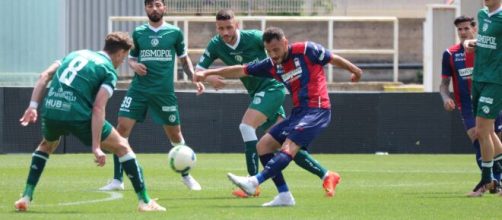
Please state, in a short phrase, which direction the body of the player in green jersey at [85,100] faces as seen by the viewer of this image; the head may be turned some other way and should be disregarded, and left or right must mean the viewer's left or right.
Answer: facing away from the viewer and to the right of the viewer

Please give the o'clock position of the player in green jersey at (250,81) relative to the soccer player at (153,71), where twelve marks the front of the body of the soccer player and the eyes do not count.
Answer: The player in green jersey is roughly at 10 o'clock from the soccer player.

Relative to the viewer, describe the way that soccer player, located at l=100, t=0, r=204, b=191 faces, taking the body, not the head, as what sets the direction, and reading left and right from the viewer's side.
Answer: facing the viewer

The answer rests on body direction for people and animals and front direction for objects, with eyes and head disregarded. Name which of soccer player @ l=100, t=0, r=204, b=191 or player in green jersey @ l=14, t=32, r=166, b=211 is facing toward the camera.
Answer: the soccer player

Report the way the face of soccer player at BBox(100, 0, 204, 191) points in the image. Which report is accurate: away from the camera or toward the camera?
toward the camera

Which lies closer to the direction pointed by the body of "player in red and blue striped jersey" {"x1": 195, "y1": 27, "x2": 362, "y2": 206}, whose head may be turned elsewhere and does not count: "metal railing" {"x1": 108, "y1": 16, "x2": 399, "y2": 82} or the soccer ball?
the soccer ball

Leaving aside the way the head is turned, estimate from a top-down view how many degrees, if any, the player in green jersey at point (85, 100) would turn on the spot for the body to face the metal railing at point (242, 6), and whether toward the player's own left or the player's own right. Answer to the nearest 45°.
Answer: approximately 45° to the player's own left

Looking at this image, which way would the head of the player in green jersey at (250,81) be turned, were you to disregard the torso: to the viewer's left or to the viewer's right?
to the viewer's left

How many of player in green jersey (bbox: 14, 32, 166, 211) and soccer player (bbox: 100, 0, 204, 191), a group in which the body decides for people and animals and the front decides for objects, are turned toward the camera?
1

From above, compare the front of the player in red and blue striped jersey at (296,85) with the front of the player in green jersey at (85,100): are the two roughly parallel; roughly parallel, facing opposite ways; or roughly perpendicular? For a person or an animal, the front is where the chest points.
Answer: roughly parallel, facing opposite ways

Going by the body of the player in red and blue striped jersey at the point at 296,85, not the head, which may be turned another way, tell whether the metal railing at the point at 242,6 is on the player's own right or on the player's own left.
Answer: on the player's own right

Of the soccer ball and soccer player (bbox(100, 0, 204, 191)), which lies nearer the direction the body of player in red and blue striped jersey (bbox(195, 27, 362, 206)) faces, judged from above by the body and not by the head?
the soccer ball

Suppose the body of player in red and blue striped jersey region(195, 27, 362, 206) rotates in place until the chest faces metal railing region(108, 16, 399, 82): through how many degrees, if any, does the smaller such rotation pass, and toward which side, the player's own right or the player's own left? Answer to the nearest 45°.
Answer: approximately 135° to the player's own right

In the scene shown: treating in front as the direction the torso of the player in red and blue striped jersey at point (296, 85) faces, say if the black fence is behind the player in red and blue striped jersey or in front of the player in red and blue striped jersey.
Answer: behind

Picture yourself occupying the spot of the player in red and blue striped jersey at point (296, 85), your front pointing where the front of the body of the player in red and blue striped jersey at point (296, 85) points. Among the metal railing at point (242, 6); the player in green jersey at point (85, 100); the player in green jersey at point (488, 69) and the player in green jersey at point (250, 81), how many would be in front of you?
1

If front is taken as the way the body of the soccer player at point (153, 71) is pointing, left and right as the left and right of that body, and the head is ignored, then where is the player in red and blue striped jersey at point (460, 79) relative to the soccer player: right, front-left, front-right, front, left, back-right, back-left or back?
left

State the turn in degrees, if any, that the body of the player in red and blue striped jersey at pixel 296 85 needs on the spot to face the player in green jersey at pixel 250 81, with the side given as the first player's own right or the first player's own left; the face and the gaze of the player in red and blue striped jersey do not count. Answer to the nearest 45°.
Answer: approximately 135° to the first player's own right

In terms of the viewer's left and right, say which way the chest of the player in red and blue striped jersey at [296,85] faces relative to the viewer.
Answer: facing the viewer and to the left of the viewer

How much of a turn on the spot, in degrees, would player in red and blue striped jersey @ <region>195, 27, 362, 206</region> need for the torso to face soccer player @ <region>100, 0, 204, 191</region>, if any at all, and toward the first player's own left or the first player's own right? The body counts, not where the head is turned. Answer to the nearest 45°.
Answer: approximately 90° to the first player's own right
